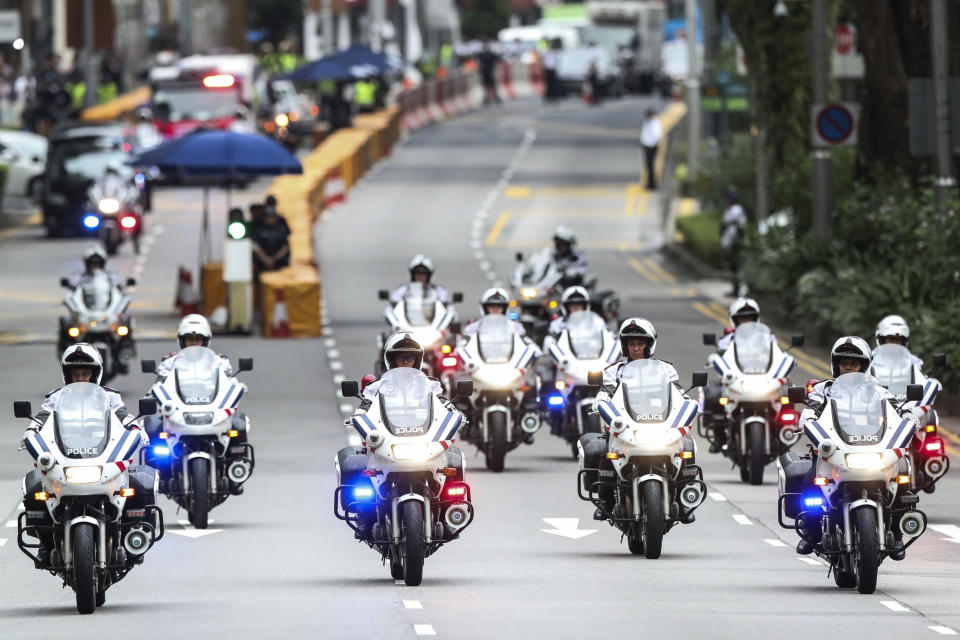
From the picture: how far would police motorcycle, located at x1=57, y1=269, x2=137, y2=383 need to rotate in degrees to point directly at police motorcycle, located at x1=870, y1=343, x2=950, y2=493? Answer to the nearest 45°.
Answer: approximately 45° to its left

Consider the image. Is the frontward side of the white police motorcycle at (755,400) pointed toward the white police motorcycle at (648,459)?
yes

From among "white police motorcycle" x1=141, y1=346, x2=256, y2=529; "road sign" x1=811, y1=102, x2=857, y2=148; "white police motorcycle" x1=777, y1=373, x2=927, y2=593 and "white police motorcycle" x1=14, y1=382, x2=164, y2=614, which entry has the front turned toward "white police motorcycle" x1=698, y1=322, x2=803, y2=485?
the road sign

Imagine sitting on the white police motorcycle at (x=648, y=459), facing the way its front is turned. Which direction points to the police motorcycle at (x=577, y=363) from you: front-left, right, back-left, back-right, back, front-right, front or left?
back

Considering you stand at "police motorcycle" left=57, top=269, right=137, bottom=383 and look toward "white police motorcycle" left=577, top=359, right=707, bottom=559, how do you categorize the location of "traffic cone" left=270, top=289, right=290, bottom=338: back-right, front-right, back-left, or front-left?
back-left

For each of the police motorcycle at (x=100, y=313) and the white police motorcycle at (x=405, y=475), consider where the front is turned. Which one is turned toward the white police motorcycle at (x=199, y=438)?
the police motorcycle

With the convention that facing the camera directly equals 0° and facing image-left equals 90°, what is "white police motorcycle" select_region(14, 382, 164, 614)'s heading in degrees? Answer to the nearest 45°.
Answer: approximately 0°
